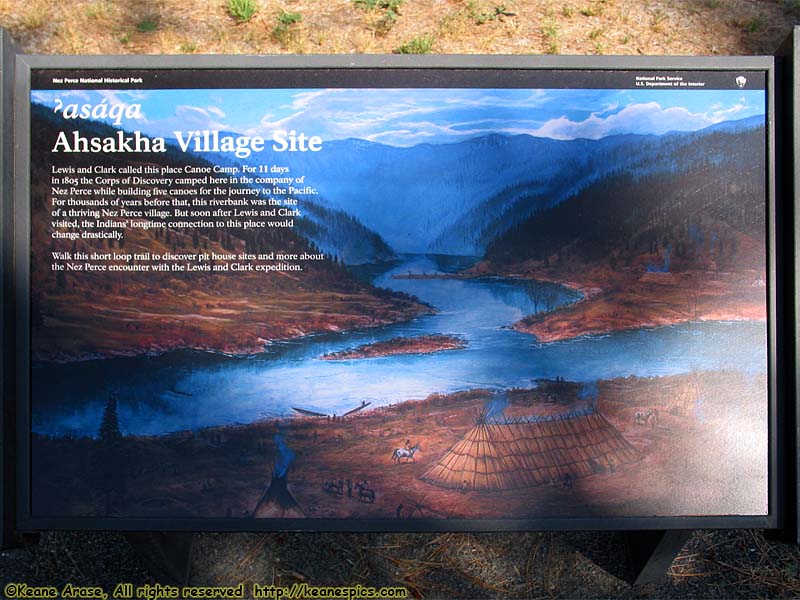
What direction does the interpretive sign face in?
toward the camera

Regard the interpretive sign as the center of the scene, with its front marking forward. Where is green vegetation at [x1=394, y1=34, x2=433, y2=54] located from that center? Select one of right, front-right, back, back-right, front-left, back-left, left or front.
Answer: back

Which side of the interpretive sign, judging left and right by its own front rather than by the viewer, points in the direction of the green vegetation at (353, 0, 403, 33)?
back

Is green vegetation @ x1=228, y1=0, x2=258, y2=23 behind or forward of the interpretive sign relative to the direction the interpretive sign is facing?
behind

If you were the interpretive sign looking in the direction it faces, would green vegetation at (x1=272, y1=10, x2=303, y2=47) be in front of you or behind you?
behind

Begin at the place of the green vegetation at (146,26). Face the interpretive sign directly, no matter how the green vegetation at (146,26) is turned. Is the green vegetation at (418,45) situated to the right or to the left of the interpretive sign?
left
